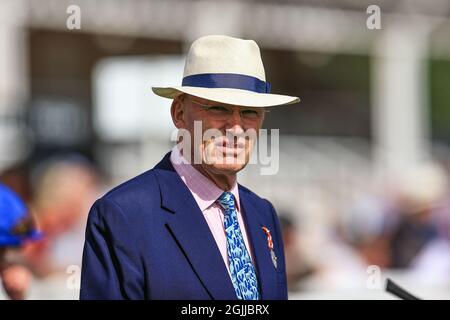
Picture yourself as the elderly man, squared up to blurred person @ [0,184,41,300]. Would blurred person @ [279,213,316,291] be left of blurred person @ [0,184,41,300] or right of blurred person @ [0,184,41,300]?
right

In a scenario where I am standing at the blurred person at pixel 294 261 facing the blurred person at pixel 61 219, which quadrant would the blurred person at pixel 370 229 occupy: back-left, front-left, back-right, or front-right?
back-right

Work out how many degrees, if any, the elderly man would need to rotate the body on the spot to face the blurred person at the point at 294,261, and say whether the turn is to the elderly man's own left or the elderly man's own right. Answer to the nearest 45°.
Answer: approximately 135° to the elderly man's own left

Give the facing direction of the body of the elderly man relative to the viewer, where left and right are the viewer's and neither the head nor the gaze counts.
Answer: facing the viewer and to the right of the viewer

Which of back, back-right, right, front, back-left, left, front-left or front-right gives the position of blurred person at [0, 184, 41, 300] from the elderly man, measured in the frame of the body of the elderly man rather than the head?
back

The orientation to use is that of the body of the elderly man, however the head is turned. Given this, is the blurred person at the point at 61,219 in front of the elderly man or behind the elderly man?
behind

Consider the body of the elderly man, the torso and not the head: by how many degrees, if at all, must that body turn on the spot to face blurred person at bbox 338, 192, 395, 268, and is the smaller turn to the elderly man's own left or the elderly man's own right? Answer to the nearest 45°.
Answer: approximately 135° to the elderly man's own left
